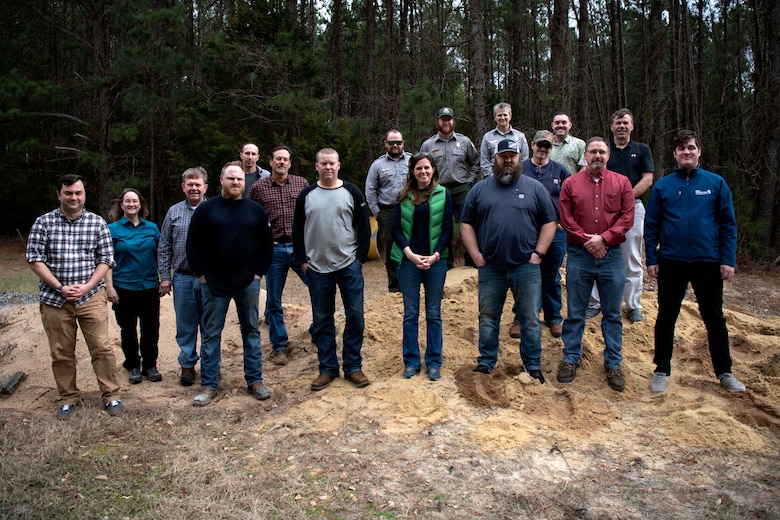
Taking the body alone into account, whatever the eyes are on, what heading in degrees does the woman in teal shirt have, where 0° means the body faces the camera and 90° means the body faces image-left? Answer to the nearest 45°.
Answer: approximately 0°

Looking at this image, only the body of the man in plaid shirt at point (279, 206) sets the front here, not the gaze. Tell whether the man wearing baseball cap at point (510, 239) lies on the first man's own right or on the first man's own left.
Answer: on the first man's own left

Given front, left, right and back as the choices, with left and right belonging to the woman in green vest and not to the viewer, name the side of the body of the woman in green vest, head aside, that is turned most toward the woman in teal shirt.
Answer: right

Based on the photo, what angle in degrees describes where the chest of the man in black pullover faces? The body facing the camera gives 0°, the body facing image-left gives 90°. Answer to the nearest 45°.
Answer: approximately 0°
